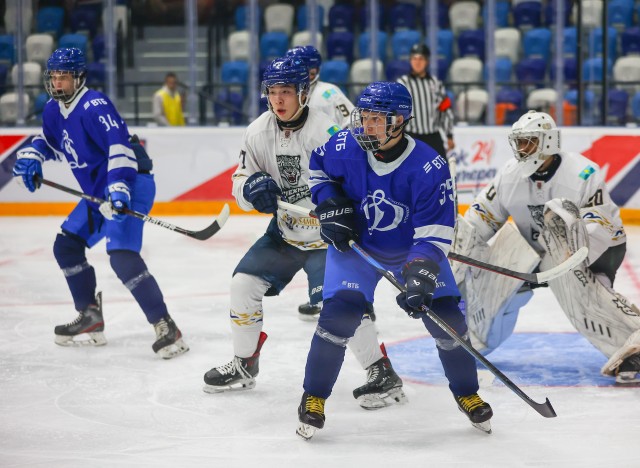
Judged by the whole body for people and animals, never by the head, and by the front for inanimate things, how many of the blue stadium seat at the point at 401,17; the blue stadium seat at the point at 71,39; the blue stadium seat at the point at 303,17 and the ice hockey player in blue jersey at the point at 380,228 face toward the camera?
4

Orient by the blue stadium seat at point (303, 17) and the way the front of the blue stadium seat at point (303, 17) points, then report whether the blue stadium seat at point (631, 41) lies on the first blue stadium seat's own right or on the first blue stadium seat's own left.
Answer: on the first blue stadium seat's own left

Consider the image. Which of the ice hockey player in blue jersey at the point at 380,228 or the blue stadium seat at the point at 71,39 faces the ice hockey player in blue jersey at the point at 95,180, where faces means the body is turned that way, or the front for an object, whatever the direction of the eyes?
the blue stadium seat

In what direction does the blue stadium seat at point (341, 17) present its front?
toward the camera

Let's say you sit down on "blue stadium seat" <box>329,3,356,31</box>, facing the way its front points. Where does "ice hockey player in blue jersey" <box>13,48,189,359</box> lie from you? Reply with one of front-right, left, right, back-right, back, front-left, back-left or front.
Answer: front

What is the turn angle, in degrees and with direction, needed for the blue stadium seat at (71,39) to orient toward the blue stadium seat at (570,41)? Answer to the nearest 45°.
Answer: approximately 90° to its left

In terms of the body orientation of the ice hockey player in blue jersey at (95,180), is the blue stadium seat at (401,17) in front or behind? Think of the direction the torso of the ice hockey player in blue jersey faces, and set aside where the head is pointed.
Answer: behind

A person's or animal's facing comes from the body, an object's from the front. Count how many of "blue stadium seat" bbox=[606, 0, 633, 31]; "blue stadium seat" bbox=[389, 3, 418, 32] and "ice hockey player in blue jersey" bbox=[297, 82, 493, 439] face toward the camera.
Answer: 3

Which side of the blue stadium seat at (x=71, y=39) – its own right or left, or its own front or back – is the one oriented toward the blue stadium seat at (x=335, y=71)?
left

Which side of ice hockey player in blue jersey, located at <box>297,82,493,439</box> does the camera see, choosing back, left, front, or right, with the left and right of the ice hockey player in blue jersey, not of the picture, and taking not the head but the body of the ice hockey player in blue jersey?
front

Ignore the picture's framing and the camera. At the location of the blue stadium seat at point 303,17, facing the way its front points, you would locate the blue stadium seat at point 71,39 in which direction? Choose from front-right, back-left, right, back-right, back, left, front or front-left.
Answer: right
